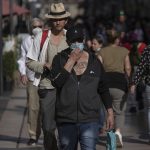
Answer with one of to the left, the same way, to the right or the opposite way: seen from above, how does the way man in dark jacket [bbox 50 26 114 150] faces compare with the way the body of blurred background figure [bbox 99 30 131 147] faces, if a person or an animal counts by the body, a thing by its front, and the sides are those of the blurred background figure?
the opposite way

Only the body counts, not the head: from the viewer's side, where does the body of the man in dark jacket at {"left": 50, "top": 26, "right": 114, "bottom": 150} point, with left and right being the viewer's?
facing the viewer

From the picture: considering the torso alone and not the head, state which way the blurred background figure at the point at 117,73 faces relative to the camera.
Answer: away from the camera

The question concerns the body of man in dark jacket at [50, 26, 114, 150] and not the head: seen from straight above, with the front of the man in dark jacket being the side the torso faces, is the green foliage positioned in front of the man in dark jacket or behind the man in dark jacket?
behind

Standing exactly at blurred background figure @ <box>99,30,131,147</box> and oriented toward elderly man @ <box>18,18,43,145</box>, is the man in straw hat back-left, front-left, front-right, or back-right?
front-left

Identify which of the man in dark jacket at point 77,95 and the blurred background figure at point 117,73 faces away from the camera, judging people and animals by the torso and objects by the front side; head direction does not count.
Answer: the blurred background figure

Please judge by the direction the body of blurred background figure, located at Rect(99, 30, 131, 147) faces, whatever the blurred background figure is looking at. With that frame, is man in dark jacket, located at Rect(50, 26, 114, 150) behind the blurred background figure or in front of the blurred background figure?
behind

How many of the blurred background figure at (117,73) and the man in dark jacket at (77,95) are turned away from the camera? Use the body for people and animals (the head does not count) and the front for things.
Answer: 1
